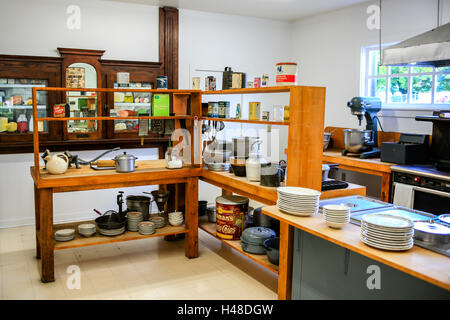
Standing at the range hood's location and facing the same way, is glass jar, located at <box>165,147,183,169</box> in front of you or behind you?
in front

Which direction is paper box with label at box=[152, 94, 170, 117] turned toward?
toward the camera

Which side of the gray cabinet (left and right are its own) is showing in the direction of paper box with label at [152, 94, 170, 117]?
right

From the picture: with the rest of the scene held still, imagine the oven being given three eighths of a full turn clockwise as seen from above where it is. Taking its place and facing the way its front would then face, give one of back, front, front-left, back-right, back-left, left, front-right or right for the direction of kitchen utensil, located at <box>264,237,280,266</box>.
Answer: back-left

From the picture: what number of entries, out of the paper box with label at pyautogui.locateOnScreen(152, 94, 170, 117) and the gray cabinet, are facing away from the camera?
0

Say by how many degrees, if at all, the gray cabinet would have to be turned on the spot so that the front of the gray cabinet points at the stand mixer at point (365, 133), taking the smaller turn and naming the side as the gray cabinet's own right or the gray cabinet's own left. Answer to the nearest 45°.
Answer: approximately 135° to the gray cabinet's own right

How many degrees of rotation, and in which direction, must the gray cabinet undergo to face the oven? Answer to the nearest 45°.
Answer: approximately 135° to its right

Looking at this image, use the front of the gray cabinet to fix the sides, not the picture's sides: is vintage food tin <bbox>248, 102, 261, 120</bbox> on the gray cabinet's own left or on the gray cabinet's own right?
on the gray cabinet's own right

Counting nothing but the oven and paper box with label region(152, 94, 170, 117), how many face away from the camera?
0

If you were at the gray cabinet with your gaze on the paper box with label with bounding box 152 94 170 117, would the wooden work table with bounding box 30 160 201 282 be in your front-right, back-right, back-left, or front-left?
front-left

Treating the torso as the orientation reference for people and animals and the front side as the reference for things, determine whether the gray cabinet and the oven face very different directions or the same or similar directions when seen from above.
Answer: same or similar directions

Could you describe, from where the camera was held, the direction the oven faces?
facing the viewer and to the left of the viewer

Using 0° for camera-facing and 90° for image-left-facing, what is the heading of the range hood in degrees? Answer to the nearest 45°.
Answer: approximately 45°

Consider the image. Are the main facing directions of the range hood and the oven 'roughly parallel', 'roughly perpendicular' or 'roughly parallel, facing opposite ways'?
roughly parallel

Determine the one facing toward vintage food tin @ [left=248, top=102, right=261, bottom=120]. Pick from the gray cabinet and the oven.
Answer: the oven

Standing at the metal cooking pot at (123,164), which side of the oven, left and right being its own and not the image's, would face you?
front
